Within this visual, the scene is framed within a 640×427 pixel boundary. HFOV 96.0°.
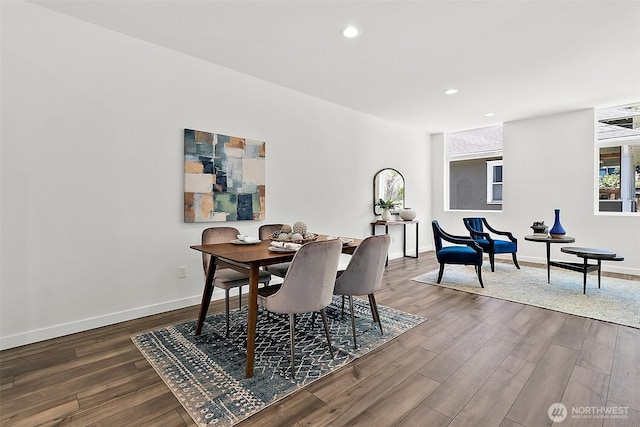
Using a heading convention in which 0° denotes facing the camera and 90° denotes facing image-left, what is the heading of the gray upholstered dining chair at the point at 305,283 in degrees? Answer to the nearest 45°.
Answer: approximately 135°

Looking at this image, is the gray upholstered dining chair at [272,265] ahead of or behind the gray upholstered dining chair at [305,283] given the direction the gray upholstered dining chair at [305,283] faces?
ahead

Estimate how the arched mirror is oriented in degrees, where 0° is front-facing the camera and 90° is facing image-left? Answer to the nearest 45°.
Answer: approximately 315°

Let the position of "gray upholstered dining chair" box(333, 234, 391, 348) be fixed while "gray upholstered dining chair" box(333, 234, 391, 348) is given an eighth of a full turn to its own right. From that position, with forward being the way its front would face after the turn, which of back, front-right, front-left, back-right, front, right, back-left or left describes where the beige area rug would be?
front-right

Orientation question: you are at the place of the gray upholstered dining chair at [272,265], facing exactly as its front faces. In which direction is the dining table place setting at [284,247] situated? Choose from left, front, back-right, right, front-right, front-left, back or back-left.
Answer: front-right

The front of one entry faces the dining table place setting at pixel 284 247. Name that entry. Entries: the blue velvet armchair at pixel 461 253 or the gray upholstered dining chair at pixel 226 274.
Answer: the gray upholstered dining chair

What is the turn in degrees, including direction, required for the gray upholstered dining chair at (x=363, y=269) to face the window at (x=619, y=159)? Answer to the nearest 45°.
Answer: approximately 90° to its right

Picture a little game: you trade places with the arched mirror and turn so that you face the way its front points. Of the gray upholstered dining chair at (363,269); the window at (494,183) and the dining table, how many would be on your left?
1

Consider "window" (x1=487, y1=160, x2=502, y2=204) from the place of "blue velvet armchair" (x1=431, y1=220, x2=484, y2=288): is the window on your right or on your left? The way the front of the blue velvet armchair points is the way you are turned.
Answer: on your left

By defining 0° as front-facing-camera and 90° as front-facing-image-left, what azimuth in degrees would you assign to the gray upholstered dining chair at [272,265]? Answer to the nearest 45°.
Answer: approximately 315°

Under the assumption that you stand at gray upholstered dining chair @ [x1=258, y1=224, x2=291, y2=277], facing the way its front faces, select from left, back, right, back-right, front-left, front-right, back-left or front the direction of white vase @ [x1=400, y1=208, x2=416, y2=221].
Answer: left
